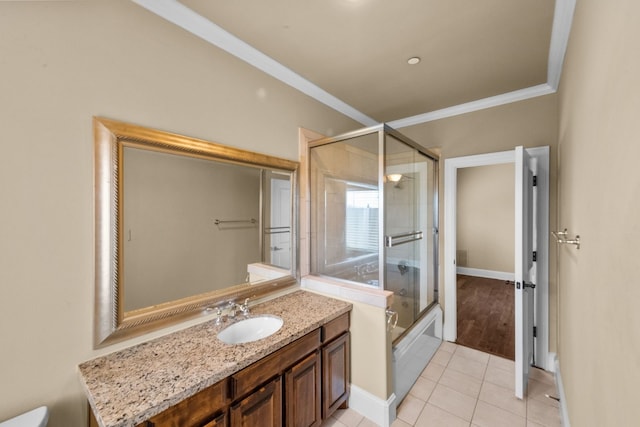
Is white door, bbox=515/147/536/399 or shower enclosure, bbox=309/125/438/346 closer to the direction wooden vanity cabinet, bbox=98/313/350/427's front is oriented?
the white door

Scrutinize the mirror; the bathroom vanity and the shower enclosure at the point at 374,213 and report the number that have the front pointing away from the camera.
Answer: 0

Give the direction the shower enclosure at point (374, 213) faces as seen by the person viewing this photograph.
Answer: facing the viewer and to the right of the viewer

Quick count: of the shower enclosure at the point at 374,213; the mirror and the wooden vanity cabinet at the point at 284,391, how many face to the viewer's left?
0

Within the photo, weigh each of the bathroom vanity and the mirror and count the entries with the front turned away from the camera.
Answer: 0

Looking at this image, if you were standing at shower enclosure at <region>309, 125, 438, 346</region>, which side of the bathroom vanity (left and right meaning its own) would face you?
left

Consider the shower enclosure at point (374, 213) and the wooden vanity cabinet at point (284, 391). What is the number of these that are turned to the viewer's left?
0

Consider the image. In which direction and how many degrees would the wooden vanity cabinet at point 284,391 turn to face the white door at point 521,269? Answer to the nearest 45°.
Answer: approximately 45° to its left

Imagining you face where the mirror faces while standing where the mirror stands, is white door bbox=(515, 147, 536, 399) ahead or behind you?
ahead

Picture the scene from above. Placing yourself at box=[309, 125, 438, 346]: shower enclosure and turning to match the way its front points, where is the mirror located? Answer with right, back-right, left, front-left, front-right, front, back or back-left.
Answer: right
